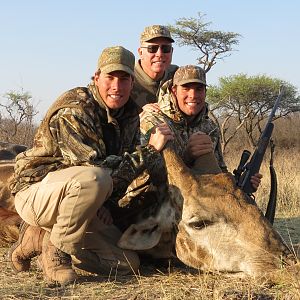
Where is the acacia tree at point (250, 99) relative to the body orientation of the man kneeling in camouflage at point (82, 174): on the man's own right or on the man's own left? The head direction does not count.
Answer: on the man's own left

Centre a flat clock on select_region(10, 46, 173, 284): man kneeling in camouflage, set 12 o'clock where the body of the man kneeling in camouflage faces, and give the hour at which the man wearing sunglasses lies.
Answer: The man wearing sunglasses is roughly at 8 o'clock from the man kneeling in camouflage.

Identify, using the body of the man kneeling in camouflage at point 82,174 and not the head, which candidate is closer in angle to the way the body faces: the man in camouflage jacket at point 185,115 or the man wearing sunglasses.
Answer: the man in camouflage jacket

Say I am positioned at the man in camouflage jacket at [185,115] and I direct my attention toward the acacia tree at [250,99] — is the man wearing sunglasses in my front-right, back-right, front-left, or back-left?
front-left

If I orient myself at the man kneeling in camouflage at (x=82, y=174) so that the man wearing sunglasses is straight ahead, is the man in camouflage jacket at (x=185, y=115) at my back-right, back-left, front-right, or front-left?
front-right

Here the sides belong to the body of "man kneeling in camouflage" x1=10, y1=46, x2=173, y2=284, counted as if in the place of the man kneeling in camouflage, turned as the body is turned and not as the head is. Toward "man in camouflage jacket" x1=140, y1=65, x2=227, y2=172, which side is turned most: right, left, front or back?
left

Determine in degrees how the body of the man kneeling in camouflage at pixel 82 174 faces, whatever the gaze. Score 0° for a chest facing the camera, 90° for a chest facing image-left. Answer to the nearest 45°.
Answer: approximately 315°
